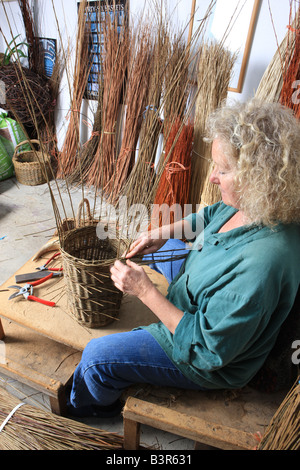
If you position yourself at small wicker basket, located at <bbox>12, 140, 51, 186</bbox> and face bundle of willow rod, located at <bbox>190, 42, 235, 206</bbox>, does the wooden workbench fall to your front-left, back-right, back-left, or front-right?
front-right

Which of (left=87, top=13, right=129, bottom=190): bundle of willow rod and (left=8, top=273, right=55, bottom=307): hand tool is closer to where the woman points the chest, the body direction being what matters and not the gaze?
the hand tool

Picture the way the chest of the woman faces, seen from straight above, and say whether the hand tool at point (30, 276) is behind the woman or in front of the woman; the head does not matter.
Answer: in front

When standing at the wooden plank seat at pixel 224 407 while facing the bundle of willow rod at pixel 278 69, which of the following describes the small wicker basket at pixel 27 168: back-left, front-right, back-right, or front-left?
front-left

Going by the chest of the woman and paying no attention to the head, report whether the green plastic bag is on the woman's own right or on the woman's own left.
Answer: on the woman's own right

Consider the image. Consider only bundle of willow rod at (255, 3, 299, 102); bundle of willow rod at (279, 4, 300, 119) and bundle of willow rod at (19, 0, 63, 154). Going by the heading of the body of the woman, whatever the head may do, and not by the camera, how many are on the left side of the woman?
0

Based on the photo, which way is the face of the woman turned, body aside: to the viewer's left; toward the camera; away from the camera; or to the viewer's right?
to the viewer's left

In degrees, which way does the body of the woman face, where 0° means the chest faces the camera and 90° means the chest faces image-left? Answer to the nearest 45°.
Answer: approximately 90°

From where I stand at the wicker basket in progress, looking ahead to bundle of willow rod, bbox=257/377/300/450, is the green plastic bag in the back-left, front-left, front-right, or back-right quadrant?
back-left
